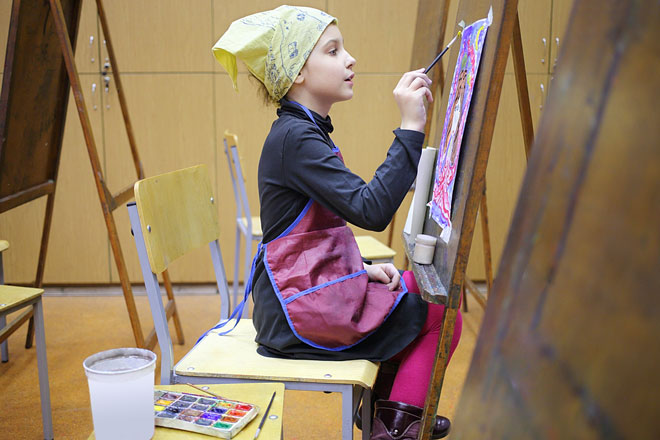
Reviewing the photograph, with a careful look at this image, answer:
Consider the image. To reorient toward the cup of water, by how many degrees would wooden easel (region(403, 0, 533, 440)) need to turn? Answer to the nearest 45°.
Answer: approximately 45° to its left

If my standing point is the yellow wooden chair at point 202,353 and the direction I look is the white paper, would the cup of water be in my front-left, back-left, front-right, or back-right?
back-right

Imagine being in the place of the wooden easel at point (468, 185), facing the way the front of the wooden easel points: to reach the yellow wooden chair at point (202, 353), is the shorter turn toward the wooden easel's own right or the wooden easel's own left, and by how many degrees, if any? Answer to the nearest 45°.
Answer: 0° — it already faces it

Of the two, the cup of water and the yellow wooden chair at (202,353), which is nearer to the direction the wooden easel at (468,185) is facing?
the yellow wooden chair

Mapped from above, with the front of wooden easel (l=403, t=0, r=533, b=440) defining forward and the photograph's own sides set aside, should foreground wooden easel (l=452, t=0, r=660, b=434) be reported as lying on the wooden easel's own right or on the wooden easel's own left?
on the wooden easel's own left

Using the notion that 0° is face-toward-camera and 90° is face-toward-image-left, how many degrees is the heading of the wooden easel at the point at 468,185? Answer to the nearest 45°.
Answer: approximately 90°

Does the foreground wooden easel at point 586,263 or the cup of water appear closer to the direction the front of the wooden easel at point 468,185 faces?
the cup of water

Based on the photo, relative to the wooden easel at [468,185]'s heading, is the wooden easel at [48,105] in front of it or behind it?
in front

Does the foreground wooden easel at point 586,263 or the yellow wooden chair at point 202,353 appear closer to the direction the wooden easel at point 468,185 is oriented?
the yellow wooden chair
